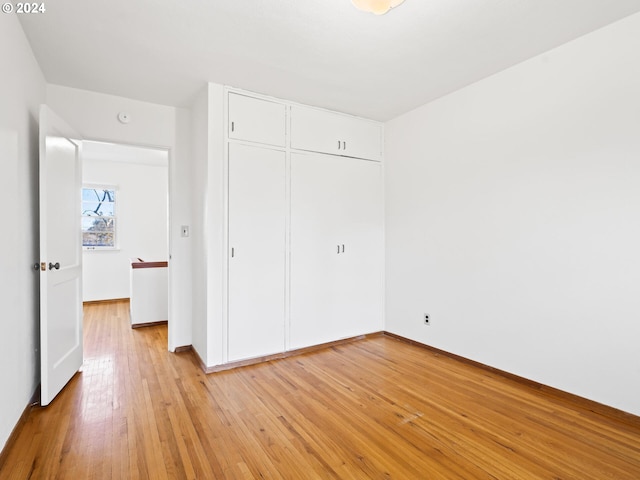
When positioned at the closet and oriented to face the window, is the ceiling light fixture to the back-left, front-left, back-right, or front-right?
back-left

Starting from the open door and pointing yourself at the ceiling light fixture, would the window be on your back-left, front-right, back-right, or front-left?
back-left

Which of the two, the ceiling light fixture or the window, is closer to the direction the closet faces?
the ceiling light fixture

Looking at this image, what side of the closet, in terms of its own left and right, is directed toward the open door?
right

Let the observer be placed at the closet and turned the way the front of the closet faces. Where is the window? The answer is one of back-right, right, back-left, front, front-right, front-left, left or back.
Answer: back

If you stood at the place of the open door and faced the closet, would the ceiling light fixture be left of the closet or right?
right

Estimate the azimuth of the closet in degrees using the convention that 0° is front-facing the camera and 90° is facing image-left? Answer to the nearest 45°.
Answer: approximately 315°
